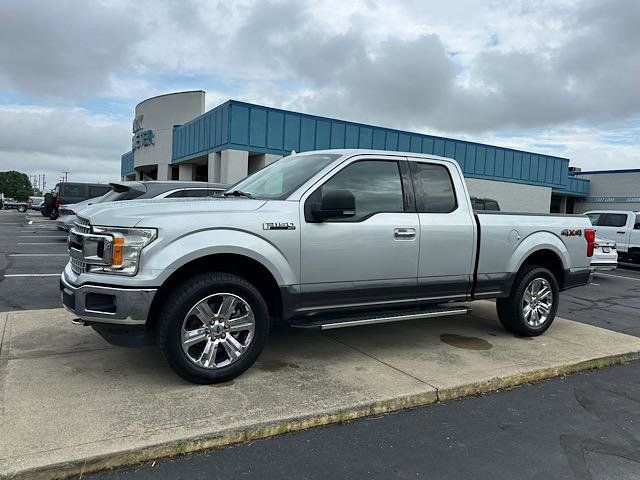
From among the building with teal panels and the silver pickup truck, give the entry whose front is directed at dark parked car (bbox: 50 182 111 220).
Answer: the building with teal panels

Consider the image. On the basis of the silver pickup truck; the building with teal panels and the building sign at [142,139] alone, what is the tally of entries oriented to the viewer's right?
0

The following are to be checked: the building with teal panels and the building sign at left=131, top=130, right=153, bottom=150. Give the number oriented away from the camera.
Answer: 0

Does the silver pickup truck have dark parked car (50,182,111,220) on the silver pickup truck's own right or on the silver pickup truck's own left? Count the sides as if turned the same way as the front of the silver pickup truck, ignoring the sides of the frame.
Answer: on the silver pickup truck's own right

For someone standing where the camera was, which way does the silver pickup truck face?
facing the viewer and to the left of the viewer

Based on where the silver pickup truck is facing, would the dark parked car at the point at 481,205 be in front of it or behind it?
behind

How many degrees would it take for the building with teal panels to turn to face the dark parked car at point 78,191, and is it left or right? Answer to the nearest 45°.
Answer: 0° — it already faces it

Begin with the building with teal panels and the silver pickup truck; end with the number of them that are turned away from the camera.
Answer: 0

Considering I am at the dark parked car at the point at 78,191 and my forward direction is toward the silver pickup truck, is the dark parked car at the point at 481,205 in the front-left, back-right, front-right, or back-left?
front-left

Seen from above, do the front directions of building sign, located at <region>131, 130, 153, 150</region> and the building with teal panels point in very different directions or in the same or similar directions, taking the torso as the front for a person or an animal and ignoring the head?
same or similar directions

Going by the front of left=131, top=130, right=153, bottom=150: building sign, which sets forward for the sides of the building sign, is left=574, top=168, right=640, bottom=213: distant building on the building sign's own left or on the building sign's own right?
on the building sign's own left
